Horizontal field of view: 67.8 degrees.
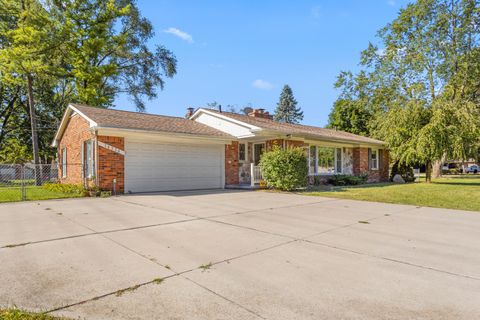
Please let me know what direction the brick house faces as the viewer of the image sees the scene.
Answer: facing the viewer and to the right of the viewer

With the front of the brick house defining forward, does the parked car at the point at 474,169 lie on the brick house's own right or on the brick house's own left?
on the brick house's own left

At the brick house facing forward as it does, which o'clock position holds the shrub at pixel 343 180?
The shrub is roughly at 10 o'clock from the brick house.

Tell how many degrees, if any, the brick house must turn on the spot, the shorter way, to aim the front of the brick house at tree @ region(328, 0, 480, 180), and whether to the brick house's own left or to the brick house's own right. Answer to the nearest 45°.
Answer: approximately 90° to the brick house's own left

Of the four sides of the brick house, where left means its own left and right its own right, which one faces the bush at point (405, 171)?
left
